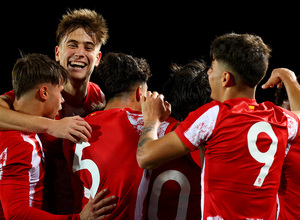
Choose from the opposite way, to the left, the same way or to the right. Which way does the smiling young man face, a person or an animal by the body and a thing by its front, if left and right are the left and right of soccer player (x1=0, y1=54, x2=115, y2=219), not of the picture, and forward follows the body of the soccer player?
to the right

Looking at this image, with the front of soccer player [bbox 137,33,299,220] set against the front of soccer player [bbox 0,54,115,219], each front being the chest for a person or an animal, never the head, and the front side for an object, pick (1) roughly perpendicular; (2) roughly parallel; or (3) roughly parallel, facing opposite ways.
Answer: roughly perpendicular

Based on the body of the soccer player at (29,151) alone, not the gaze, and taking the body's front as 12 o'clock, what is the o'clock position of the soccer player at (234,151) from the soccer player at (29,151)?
the soccer player at (234,151) is roughly at 1 o'clock from the soccer player at (29,151).

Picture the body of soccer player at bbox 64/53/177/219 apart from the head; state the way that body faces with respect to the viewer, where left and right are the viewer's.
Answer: facing away from the viewer and to the right of the viewer

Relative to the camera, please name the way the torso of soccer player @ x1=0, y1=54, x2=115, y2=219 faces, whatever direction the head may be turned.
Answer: to the viewer's right

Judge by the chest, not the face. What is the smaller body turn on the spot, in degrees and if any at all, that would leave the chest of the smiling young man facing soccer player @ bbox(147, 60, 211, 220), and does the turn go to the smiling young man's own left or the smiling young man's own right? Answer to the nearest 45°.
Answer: approximately 45° to the smiling young man's own left

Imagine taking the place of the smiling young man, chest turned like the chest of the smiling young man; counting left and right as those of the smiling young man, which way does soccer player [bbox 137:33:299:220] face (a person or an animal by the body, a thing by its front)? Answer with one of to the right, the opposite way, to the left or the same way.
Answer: the opposite way

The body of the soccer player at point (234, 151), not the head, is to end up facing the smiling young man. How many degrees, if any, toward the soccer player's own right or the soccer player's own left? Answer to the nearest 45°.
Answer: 0° — they already face them

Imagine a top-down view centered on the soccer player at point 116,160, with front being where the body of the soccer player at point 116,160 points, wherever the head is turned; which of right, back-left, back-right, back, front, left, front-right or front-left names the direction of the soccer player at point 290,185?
front-right

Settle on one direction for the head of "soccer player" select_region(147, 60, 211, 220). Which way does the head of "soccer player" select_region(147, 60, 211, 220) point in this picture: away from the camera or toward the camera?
away from the camera

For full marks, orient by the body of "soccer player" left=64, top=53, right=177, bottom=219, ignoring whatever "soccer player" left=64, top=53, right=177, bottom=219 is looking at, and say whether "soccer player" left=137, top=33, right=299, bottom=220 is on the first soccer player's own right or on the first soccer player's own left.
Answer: on the first soccer player's own right
